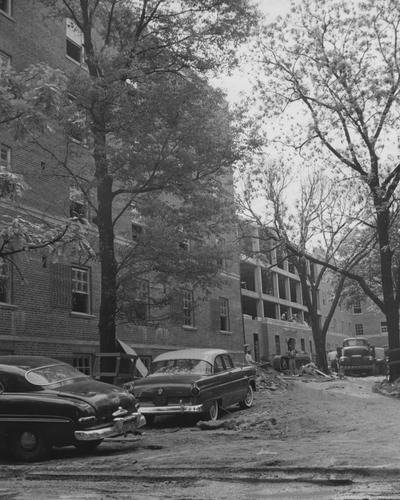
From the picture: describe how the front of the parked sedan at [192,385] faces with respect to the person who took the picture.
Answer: facing away from the viewer and to the right of the viewer

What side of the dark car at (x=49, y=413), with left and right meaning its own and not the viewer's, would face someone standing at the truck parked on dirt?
right

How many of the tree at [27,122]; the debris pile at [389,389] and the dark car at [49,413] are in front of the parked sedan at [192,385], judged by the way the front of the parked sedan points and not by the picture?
1

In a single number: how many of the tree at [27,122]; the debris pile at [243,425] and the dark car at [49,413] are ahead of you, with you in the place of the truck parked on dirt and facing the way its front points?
3

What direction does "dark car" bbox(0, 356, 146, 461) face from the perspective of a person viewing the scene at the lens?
facing away from the viewer and to the left of the viewer

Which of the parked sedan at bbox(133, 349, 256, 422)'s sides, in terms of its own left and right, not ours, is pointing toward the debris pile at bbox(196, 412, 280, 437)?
right

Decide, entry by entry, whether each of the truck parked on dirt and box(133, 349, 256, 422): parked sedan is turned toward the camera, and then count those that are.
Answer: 1

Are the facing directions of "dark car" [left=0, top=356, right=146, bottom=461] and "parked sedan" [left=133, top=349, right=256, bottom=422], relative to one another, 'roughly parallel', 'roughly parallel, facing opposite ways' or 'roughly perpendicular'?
roughly perpendicular

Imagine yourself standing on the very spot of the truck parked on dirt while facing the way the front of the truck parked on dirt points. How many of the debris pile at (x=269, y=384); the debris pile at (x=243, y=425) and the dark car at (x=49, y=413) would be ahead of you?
3

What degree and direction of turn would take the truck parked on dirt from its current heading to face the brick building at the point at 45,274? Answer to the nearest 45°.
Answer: approximately 45° to its right
